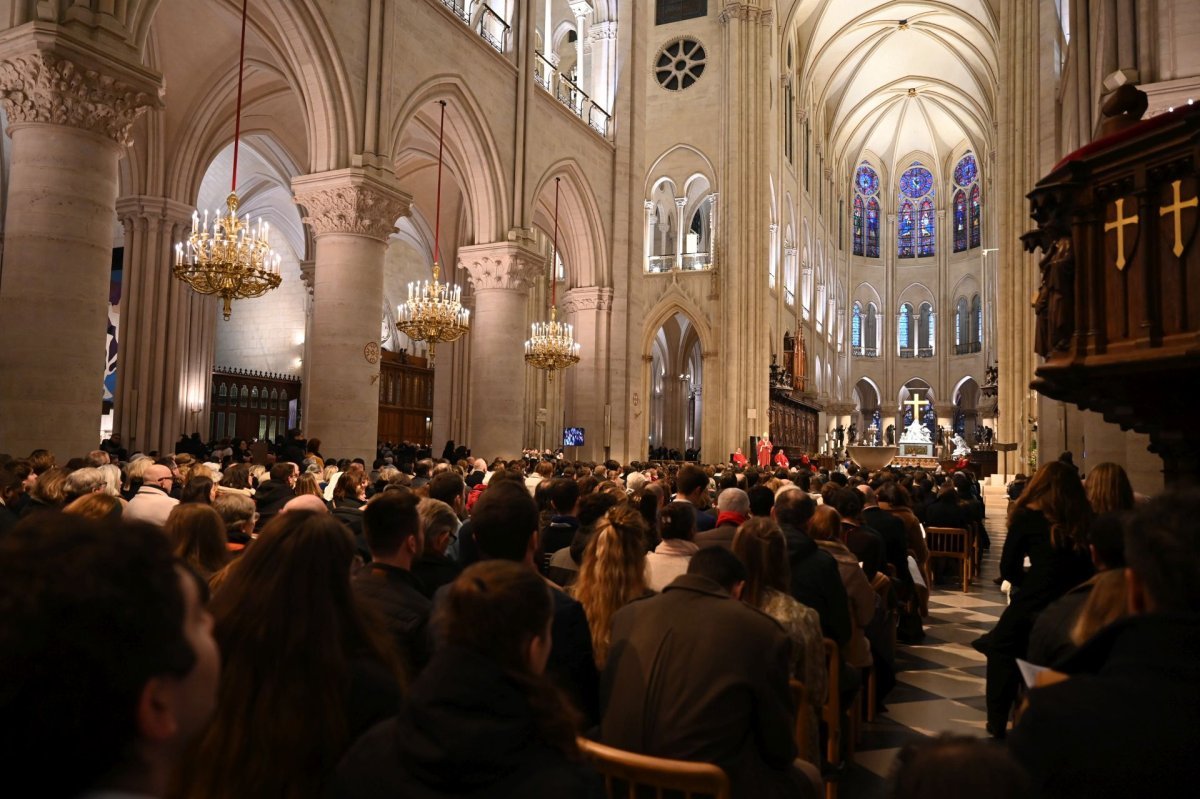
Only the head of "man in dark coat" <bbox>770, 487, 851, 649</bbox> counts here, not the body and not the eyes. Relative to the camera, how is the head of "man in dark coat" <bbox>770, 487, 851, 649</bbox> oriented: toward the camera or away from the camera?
away from the camera

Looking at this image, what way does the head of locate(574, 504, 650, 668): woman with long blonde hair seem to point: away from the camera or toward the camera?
away from the camera

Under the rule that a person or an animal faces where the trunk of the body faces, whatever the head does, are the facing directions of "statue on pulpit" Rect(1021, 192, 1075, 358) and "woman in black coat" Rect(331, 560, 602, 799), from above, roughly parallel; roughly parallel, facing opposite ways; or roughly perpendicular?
roughly perpendicular

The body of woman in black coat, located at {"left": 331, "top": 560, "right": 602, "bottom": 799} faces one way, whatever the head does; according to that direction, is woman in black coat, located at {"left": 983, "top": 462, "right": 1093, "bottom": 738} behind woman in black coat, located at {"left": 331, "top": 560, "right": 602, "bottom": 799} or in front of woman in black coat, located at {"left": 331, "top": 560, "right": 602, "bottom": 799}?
in front

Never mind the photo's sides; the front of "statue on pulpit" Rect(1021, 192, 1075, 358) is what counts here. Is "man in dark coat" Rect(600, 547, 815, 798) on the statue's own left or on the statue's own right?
on the statue's own left

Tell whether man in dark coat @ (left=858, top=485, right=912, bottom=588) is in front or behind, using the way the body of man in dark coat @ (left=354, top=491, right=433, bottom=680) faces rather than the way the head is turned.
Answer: in front

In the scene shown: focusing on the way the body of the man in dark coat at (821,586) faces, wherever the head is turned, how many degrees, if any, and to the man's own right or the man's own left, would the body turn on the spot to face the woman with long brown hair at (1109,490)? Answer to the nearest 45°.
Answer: approximately 90° to the man's own right

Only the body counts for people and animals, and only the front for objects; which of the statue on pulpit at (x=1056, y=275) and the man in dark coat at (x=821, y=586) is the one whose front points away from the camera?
the man in dark coat

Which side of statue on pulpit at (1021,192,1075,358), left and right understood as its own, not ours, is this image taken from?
left

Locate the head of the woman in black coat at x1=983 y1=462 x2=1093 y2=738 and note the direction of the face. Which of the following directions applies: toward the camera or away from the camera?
away from the camera

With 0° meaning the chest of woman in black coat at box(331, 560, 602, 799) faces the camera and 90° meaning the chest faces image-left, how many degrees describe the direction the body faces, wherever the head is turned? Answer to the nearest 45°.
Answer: approximately 225°

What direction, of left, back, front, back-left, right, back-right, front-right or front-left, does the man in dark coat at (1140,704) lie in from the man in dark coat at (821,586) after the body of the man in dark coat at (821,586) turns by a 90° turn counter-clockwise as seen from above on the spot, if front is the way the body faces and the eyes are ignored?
left

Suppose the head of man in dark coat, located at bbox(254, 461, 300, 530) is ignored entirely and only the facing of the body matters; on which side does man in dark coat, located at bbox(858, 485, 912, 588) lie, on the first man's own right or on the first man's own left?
on the first man's own right

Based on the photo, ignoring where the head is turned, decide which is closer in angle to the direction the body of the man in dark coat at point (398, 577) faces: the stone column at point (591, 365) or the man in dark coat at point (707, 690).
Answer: the stone column

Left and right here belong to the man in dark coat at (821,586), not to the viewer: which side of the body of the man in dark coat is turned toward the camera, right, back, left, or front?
back
